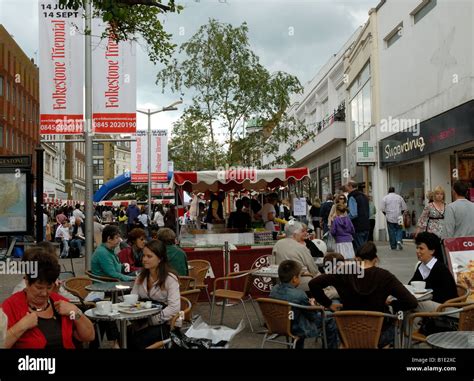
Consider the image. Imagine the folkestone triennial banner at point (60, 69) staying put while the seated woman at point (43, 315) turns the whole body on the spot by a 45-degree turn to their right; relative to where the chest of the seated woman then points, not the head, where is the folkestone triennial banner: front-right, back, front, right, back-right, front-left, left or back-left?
back-right

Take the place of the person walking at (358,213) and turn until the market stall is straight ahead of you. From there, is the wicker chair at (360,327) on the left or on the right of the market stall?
left

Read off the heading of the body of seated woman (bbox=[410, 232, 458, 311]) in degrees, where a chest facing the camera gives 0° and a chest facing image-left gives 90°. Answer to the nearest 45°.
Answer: approximately 45°

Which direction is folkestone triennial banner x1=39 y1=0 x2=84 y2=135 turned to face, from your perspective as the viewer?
facing the viewer

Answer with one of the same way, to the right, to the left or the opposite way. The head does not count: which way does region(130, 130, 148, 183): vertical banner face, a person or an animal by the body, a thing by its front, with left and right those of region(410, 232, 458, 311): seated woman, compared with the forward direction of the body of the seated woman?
to the left

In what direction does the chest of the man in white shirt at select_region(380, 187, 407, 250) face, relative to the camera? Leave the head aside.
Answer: away from the camera

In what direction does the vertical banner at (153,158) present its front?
toward the camera

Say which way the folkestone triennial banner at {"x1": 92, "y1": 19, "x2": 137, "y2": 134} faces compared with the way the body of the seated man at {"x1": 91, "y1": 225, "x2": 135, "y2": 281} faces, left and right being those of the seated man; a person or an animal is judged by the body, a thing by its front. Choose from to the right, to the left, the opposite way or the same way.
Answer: to the right

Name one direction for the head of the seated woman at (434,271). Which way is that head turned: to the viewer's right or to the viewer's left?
to the viewer's left

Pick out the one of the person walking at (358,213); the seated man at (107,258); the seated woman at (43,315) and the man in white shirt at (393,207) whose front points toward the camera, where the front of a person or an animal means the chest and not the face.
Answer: the seated woman

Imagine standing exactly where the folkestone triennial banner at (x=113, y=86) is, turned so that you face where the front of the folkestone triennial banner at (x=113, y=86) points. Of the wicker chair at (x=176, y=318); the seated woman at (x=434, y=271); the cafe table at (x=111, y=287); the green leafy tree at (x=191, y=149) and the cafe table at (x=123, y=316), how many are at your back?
1

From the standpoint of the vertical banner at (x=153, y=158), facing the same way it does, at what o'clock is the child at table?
The child at table is roughly at 12 o'clock from the vertical banner.

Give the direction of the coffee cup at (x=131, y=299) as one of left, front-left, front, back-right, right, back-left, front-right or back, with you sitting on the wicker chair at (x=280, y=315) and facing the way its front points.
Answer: back-left

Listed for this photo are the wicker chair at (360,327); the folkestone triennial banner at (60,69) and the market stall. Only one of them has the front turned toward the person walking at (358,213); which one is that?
the wicker chair

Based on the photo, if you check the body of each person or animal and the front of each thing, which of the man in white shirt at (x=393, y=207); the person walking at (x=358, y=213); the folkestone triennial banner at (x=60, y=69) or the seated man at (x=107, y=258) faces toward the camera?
the folkestone triennial banner

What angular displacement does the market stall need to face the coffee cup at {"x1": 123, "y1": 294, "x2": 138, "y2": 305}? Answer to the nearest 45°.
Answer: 0° — it already faces it
